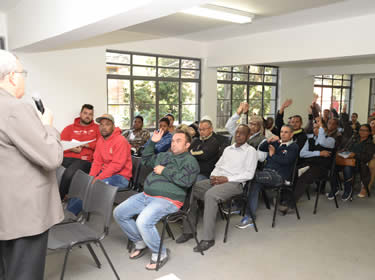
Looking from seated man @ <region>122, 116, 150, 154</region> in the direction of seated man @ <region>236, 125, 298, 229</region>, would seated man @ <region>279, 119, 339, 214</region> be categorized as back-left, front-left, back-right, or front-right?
front-left

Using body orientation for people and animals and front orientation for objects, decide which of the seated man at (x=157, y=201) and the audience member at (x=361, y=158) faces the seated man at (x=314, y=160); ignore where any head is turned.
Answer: the audience member

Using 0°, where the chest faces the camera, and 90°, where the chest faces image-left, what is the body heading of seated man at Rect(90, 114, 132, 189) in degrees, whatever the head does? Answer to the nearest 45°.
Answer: approximately 45°

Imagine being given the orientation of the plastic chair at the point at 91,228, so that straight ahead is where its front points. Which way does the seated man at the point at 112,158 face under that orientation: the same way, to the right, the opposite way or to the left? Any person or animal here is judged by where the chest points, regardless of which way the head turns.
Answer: the same way

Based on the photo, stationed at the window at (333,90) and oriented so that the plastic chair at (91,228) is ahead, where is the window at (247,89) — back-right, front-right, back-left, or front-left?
front-right

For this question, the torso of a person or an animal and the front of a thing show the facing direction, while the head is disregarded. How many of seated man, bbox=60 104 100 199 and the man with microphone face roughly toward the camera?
1

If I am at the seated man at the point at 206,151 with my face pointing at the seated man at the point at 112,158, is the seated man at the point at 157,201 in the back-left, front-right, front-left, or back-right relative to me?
front-left

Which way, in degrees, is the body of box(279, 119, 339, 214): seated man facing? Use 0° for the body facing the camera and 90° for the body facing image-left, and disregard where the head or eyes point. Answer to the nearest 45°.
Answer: approximately 45°

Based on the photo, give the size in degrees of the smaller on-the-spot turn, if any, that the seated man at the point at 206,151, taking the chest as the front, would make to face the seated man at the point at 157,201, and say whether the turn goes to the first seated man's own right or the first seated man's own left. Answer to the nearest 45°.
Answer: approximately 45° to the first seated man's own left

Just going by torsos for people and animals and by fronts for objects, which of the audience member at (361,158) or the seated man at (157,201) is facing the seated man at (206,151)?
the audience member

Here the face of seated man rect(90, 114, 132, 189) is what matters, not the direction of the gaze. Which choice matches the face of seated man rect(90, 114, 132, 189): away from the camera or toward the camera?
toward the camera

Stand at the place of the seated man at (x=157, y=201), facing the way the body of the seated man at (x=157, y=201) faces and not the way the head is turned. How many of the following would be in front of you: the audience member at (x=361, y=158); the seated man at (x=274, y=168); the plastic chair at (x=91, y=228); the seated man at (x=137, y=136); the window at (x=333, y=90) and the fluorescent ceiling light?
1

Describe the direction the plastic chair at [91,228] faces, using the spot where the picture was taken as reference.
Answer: facing the viewer and to the left of the viewer

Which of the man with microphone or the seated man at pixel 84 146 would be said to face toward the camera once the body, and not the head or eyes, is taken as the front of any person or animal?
the seated man

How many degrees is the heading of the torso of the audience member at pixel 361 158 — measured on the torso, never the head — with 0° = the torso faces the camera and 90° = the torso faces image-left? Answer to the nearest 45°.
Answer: approximately 45°

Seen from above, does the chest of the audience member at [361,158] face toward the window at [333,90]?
no

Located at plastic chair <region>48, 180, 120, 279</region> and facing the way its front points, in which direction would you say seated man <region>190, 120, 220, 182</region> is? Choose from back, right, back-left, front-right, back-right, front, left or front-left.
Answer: back

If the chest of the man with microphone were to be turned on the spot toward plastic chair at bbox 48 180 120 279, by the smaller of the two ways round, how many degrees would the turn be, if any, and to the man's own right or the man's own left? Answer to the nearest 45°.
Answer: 0° — they already face it

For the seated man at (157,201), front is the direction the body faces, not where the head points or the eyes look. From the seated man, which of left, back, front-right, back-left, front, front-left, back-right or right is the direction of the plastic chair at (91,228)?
front

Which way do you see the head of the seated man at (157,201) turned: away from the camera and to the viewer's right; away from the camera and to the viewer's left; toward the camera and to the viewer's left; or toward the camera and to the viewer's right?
toward the camera and to the viewer's left

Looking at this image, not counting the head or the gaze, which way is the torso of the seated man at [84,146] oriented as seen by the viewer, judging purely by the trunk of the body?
toward the camera

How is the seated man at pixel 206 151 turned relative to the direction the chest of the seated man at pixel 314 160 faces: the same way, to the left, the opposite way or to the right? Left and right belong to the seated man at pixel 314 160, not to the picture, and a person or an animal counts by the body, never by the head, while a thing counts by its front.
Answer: the same way
